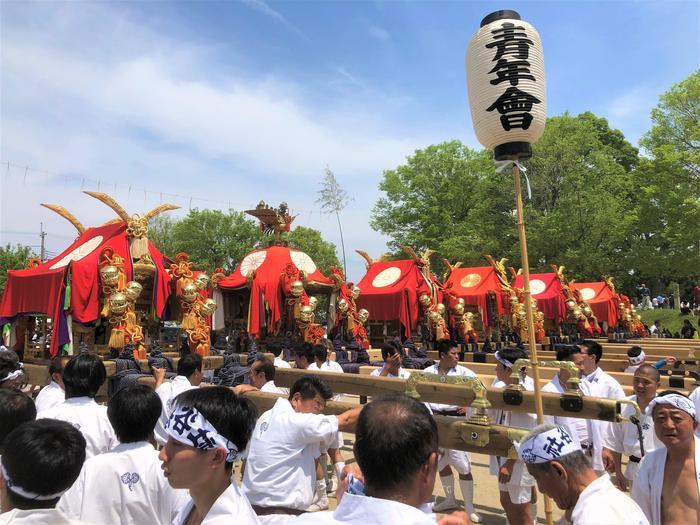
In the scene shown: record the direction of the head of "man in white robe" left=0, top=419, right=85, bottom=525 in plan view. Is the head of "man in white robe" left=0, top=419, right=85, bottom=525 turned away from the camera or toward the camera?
away from the camera

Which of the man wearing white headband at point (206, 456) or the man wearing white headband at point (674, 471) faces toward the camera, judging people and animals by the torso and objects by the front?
the man wearing white headband at point (674, 471)

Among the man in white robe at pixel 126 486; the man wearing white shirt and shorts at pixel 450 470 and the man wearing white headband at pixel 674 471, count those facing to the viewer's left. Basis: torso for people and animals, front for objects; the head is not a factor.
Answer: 0

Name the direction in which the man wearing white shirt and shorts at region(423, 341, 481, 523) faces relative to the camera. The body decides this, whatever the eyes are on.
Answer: toward the camera

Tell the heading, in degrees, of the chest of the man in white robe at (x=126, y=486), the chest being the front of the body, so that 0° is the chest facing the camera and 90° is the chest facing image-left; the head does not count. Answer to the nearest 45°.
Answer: approximately 180°

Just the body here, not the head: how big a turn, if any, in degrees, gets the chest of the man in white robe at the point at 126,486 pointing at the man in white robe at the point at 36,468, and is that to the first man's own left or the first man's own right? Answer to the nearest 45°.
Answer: approximately 135° to the first man's own left

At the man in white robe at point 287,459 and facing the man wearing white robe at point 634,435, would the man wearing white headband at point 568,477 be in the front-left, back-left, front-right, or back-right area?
front-right

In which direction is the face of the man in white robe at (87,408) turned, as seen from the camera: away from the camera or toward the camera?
away from the camera

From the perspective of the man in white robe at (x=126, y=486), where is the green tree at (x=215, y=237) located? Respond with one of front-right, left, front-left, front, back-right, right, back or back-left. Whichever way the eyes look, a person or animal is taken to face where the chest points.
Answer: front

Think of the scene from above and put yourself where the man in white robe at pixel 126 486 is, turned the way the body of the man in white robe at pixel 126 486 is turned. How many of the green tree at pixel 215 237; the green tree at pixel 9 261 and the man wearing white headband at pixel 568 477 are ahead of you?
2

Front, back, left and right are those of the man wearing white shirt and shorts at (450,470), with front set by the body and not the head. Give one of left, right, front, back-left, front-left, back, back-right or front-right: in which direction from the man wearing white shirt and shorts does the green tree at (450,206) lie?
back

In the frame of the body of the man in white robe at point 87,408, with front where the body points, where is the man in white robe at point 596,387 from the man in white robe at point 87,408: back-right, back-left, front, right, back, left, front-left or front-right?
right

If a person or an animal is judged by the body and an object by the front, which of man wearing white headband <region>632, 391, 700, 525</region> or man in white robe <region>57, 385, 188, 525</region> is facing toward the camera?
the man wearing white headband

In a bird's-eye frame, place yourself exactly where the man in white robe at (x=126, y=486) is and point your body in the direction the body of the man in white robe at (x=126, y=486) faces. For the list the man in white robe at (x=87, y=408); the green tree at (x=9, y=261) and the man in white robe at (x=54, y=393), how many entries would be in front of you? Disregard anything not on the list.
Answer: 3
